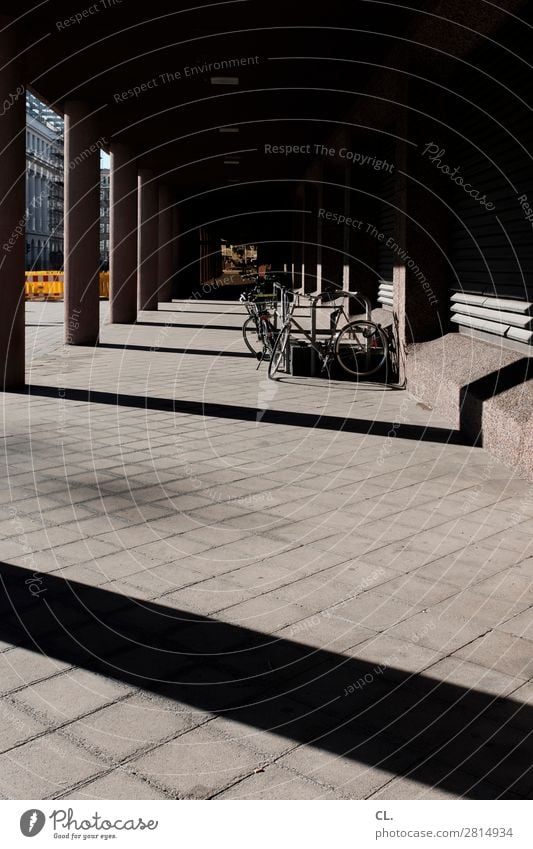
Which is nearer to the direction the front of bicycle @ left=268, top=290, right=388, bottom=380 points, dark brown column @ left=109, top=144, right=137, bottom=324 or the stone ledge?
the dark brown column

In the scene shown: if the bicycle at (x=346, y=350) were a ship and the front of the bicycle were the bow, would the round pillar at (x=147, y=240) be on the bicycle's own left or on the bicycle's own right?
on the bicycle's own right

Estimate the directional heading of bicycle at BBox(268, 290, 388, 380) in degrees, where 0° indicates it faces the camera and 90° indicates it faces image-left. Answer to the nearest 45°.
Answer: approximately 90°

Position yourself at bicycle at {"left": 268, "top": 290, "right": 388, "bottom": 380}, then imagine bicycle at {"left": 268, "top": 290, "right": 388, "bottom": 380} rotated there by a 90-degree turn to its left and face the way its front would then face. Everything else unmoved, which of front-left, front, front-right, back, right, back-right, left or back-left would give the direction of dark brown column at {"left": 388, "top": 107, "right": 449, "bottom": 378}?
front-left
